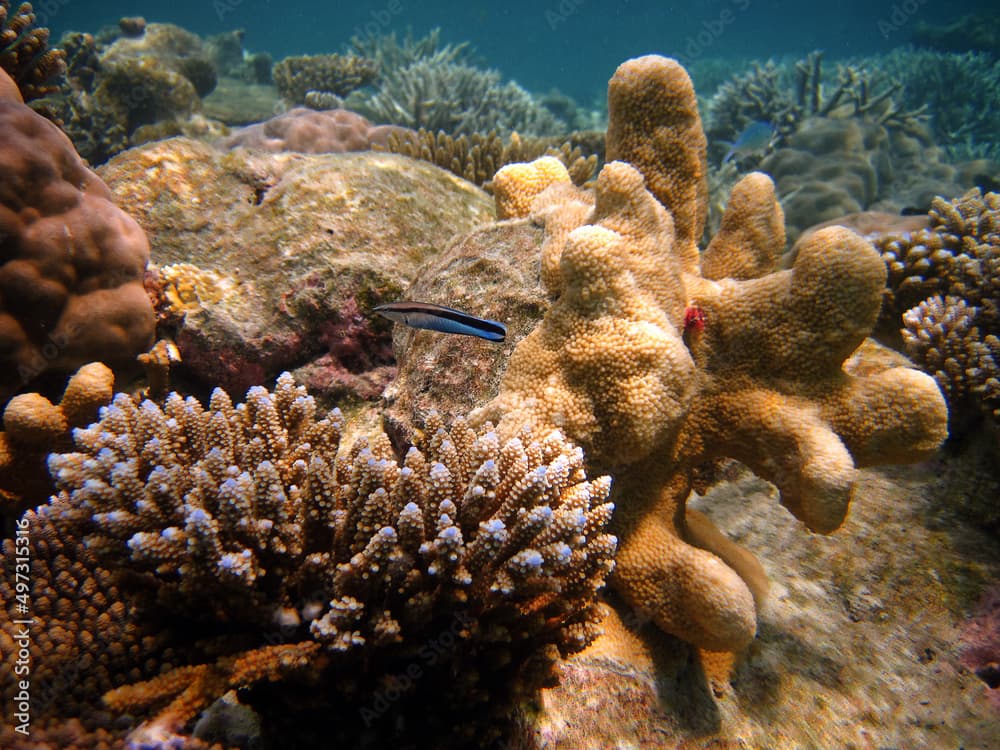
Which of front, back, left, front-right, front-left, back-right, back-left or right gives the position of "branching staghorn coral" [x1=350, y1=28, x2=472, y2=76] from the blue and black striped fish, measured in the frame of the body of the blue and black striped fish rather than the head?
right

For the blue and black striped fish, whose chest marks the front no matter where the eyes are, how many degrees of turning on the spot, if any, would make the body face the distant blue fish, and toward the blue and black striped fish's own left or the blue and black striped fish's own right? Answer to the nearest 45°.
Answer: approximately 135° to the blue and black striped fish's own right

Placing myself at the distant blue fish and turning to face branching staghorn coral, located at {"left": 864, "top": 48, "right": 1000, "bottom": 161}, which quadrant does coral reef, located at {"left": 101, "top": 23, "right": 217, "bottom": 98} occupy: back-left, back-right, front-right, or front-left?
back-left

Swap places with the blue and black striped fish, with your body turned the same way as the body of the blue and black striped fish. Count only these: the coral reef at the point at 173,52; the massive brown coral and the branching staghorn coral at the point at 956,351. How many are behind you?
1

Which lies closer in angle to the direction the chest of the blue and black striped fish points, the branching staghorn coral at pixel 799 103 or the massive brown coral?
the massive brown coral

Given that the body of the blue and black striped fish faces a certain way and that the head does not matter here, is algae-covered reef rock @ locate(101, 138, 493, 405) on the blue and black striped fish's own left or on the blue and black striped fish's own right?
on the blue and black striped fish's own right

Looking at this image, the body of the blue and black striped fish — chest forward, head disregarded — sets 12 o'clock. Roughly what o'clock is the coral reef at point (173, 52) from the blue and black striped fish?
The coral reef is roughly at 2 o'clock from the blue and black striped fish.

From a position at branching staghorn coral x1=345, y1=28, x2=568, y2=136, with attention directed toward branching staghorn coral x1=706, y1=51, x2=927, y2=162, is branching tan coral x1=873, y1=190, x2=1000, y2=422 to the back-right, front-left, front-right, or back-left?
front-right

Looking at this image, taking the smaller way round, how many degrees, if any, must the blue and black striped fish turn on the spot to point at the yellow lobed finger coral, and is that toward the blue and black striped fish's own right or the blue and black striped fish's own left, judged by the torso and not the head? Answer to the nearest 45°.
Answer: approximately 180°

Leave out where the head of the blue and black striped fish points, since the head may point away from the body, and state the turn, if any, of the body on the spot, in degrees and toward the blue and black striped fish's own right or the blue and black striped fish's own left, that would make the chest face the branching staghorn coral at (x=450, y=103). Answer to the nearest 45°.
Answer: approximately 90° to the blue and black striped fish's own right

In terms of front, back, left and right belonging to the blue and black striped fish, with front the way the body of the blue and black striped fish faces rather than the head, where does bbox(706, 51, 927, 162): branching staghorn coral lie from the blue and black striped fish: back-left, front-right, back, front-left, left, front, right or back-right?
back-right

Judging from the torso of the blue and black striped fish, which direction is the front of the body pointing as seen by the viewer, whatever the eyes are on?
to the viewer's left

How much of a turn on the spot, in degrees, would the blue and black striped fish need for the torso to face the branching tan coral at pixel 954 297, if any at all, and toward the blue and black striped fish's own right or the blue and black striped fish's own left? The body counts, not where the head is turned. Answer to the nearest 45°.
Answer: approximately 180°

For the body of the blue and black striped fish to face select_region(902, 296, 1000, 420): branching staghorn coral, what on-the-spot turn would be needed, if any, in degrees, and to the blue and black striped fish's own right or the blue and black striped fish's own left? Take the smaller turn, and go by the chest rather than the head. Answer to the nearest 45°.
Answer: approximately 180°

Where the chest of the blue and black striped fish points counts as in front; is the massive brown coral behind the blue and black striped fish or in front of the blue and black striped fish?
in front
